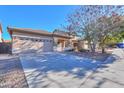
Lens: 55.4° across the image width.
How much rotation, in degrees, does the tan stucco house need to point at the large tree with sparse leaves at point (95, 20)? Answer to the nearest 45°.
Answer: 0° — it already faces it
